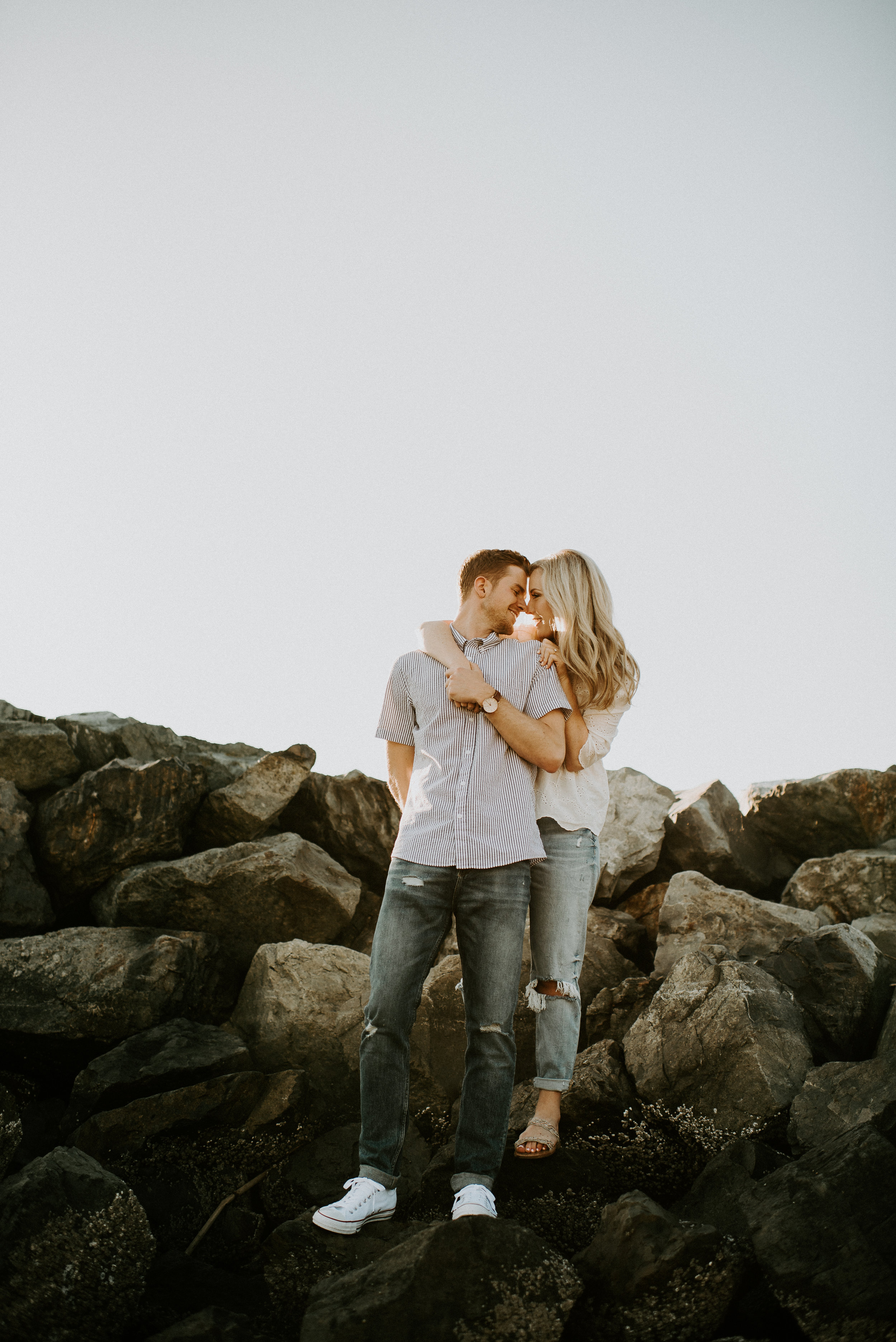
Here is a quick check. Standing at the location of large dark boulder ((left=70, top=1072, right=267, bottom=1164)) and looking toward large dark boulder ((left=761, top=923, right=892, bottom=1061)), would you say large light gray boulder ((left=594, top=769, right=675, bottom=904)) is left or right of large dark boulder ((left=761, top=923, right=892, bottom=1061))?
left

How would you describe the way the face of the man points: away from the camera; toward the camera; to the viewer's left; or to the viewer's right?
to the viewer's right

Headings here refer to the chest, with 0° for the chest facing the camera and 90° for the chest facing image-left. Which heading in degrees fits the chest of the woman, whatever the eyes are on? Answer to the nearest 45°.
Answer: approximately 45°

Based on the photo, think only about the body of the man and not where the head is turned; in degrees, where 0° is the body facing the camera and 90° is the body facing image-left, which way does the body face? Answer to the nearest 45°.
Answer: approximately 0°

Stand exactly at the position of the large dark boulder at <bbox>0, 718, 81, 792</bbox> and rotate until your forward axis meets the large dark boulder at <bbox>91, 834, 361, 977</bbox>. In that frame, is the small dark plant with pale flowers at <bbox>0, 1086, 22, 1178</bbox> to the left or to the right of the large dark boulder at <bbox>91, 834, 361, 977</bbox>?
right

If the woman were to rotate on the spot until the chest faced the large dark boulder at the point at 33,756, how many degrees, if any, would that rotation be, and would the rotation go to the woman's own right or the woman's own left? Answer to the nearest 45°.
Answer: approximately 90° to the woman's own right

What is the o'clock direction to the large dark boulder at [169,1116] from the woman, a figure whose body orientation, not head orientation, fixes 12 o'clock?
The large dark boulder is roughly at 2 o'clock from the woman.

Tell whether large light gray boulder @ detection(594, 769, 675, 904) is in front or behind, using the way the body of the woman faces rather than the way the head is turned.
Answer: behind

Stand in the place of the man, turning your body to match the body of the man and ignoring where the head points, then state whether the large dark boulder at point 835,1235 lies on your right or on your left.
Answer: on your left
